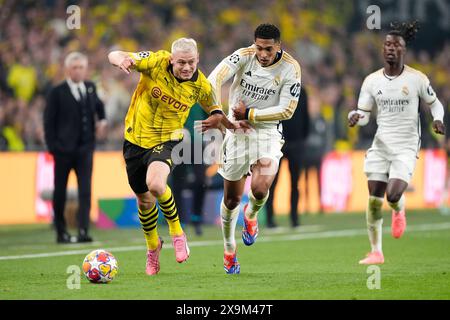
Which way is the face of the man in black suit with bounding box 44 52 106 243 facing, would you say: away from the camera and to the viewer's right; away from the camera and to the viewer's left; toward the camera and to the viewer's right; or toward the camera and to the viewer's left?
toward the camera and to the viewer's right

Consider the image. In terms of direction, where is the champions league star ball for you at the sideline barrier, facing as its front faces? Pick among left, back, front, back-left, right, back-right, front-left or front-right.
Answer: front

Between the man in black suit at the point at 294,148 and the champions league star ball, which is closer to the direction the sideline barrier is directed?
the champions league star ball

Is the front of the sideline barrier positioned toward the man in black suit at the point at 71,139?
yes

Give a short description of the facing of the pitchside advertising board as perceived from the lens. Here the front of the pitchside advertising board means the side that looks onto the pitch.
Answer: facing the viewer
